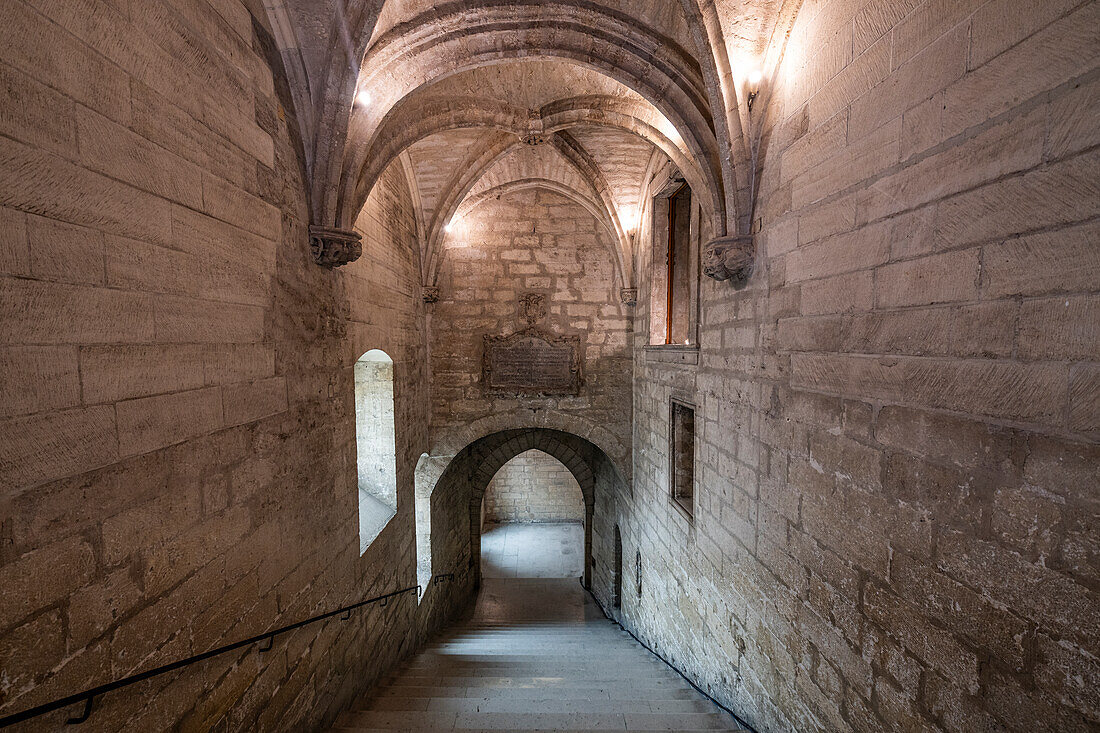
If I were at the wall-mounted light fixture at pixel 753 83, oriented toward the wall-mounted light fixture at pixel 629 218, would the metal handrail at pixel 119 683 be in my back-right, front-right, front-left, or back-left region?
back-left

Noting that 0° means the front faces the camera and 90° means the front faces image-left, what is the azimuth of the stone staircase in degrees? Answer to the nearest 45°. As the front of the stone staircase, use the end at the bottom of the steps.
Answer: approximately 180°
